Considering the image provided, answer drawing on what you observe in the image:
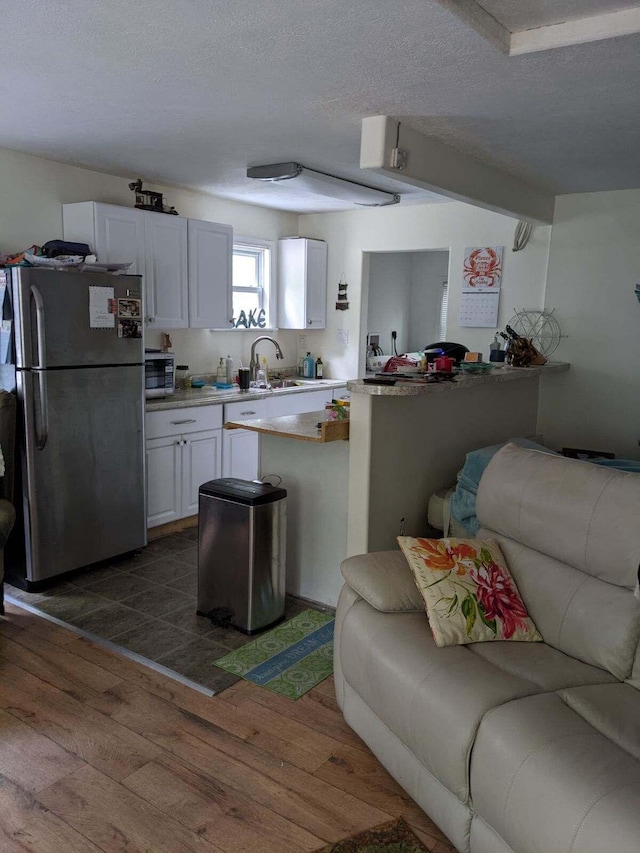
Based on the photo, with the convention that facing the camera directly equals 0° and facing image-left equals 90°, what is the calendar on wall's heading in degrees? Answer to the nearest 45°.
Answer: approximately 0°

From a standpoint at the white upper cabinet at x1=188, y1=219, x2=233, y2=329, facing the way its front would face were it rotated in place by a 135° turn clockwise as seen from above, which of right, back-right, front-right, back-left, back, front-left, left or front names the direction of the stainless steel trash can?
left

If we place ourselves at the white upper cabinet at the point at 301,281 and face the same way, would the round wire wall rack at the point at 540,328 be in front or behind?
in front

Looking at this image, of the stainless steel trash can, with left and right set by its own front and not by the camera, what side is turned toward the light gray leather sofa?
left

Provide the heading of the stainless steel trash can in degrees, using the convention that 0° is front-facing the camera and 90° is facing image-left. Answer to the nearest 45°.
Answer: approximately 45°

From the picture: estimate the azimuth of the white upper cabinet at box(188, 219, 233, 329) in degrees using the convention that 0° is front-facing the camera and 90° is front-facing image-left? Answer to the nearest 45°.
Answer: approximately 315°

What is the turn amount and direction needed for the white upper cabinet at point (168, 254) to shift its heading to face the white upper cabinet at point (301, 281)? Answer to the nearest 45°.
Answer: approximately 90° to its left

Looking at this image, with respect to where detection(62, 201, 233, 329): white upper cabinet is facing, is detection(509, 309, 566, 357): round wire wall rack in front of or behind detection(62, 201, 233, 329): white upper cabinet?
in front

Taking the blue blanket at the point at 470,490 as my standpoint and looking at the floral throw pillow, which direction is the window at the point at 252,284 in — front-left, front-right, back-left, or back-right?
back-right

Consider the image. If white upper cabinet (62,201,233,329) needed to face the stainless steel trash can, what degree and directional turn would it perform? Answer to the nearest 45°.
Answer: approximately 45° to its right

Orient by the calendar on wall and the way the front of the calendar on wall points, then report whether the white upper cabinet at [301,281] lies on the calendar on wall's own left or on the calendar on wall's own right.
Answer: on the calendar on wall's own right

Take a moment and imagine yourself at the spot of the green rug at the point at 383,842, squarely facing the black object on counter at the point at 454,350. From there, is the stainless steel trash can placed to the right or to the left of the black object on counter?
left

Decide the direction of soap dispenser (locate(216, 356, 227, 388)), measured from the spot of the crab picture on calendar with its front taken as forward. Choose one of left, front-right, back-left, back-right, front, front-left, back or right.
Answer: right

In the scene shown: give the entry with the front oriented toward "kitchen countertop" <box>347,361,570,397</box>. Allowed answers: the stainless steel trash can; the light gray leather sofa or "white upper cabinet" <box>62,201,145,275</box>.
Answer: the white upper cabinet

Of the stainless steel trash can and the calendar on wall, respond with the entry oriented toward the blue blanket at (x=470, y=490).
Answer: the calendar on wall
